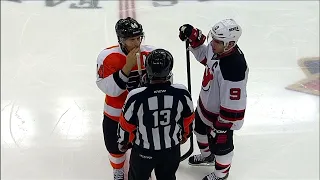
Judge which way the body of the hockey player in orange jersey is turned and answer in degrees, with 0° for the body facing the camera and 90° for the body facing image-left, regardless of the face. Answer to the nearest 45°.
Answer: approximately 315°

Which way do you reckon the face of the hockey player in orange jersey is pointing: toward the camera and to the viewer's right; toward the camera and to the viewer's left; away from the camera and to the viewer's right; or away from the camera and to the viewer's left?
toward the camera and to the viewer's right
